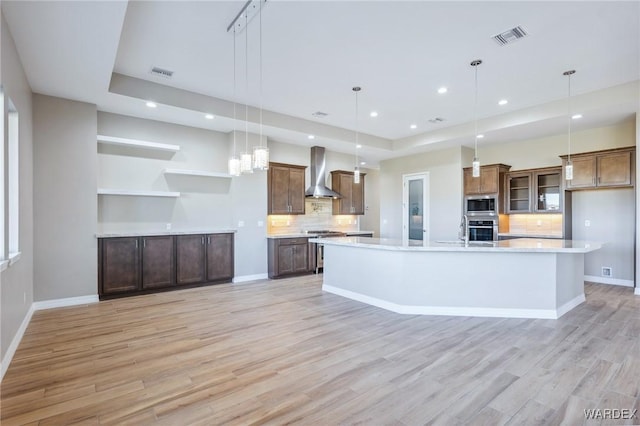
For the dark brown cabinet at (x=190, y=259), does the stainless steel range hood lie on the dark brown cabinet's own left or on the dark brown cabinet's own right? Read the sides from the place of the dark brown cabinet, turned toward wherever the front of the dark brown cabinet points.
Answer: on the dark brown cabinet's own left

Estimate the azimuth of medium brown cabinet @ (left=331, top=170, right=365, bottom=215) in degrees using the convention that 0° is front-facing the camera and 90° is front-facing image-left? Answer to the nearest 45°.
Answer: approximately 315°

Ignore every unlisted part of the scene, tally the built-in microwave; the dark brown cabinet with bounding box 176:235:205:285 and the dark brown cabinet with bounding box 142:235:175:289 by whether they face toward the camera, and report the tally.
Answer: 3

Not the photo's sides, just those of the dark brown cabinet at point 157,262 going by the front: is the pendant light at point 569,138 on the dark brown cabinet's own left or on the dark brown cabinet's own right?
on the dark brown cabinet's own left

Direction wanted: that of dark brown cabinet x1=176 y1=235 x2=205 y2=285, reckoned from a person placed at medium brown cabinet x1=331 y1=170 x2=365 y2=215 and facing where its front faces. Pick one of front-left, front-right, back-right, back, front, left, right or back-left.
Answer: right

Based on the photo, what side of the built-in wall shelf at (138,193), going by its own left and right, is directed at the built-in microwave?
left

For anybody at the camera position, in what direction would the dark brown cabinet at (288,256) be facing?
facing the viewer and to the right of the viewer

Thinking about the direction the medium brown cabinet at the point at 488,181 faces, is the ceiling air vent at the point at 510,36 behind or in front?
in front

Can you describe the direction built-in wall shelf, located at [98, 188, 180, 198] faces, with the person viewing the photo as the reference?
facing the viewer

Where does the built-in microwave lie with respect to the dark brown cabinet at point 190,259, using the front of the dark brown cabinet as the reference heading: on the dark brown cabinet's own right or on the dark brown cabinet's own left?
on the dark brown cabinet's own left

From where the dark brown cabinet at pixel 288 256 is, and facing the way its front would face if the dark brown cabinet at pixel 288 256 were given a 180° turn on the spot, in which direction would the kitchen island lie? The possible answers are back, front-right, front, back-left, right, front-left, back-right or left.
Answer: back

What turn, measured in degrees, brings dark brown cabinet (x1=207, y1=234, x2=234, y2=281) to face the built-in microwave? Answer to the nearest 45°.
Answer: approximately 90° to its left

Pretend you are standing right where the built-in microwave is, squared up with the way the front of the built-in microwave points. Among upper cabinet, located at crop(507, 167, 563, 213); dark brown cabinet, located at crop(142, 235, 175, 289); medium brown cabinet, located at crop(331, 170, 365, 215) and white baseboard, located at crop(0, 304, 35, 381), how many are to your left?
1

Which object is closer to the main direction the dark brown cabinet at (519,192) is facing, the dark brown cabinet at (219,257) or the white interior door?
the dark brown cabinet
